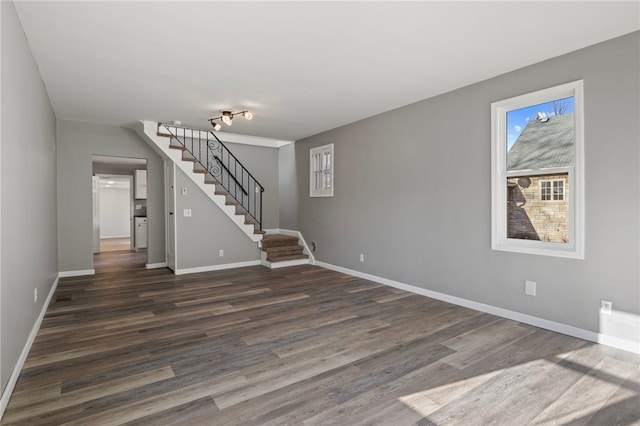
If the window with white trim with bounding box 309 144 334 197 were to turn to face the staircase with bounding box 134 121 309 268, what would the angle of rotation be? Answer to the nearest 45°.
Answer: approximately 45° to its right

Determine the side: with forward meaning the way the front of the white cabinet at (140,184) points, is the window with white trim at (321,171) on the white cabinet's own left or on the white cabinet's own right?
on the white cabinet's own left

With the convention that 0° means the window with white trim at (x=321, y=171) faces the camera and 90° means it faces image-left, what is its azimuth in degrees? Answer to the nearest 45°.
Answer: approximately 45°

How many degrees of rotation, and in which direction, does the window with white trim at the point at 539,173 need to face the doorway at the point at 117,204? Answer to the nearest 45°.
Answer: approximately 45° to its right

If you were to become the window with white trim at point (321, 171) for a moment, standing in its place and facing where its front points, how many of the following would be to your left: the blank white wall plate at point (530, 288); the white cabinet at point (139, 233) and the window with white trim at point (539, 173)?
2

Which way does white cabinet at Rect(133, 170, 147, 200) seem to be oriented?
toward the camera
